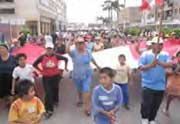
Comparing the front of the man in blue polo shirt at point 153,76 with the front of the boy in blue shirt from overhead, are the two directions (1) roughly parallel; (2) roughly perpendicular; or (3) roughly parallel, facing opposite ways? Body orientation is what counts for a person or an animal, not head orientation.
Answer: roughly parallel

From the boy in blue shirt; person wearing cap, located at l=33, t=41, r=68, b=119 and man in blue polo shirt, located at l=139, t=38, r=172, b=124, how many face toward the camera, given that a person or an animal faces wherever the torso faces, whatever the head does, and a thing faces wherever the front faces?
3

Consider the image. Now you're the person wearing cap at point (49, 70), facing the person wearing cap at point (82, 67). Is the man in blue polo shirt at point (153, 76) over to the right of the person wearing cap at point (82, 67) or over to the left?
right

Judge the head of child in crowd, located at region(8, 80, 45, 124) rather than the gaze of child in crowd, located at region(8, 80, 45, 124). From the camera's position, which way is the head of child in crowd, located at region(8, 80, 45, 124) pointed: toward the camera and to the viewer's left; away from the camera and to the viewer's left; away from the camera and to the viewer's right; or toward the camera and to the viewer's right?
toward the camera and to the viewer's right

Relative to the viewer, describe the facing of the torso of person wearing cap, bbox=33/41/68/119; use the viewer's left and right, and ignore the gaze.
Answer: facing the viewer

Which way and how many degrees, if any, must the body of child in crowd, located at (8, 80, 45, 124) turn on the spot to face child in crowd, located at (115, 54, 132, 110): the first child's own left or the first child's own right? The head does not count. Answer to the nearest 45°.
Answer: approximately 90° to the first child's own left

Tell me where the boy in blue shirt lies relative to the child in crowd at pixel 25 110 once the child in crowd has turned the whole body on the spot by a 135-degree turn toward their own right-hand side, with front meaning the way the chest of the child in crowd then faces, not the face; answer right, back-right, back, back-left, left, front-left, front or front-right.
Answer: back

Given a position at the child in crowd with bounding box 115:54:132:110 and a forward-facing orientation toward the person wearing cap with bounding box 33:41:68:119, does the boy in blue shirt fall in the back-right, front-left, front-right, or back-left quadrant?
front-left

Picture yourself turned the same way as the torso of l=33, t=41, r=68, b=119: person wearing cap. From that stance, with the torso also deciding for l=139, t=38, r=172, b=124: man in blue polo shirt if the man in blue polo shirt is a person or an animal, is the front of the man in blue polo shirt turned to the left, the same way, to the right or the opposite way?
the same way

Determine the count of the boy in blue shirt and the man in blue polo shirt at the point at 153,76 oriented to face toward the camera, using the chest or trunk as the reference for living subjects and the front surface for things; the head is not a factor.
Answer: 2

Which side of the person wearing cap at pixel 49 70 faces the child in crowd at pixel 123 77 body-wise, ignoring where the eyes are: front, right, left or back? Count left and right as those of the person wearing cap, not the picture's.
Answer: left

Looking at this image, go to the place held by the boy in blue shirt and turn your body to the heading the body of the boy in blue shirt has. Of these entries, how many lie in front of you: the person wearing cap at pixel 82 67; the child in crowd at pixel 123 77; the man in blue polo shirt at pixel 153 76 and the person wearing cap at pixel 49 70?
0

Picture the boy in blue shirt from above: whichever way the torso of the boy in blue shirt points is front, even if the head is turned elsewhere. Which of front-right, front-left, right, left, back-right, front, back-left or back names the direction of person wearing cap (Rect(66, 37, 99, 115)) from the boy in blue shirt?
back

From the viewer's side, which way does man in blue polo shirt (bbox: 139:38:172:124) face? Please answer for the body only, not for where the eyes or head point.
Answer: toward the camera
